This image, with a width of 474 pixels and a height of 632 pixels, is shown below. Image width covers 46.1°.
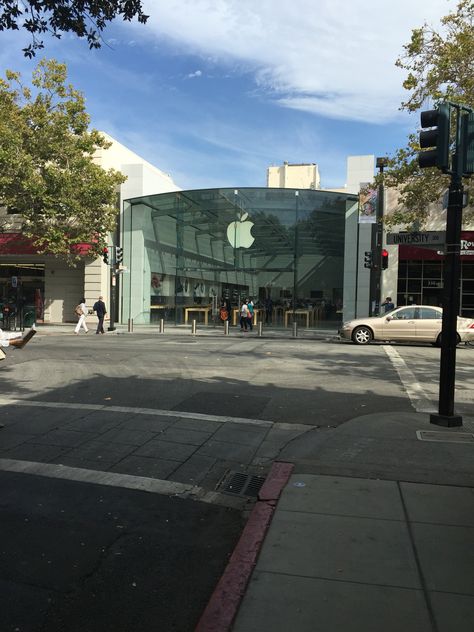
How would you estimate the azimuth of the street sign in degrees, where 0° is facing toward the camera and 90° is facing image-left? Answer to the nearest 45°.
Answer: approximately 0°

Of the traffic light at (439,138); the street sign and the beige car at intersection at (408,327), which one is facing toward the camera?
the street sign

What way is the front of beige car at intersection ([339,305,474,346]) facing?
to the viewer's left

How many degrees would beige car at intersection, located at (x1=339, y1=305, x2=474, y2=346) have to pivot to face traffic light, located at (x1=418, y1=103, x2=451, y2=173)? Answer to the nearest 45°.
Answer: approximately 90° to its left

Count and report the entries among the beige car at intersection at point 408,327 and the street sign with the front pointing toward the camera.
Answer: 1

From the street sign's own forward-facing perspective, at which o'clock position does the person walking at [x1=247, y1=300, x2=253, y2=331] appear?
The person walking is roughly at 5 o'clock from the street sign.

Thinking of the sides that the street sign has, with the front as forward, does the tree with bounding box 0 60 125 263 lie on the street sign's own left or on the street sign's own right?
on the street sign's own right

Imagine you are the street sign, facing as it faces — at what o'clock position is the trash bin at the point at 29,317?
The trash bin is roughly at 4 o'clock from the street sign.

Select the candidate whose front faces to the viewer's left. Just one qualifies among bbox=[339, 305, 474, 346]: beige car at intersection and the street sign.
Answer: the beige car at intersection

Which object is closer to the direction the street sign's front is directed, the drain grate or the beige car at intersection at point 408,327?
the drain grate
